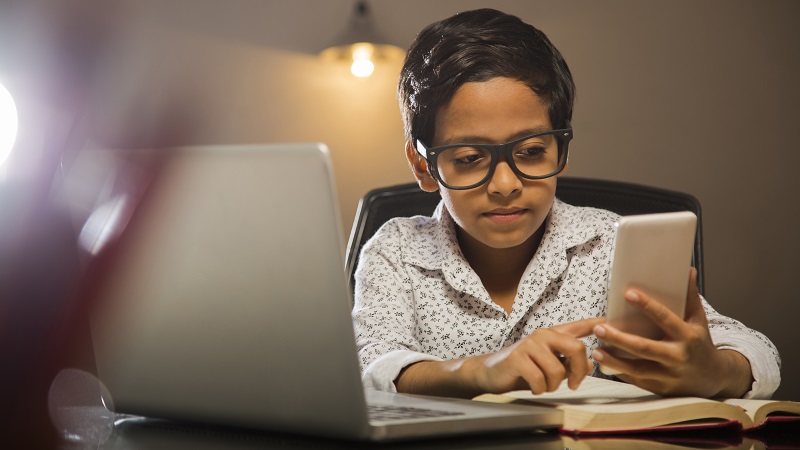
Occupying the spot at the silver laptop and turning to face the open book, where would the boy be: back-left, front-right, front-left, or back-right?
front-left

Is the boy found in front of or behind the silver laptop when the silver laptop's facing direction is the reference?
in front

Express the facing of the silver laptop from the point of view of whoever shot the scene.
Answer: facing away from the viewer and to the right of the viewer
